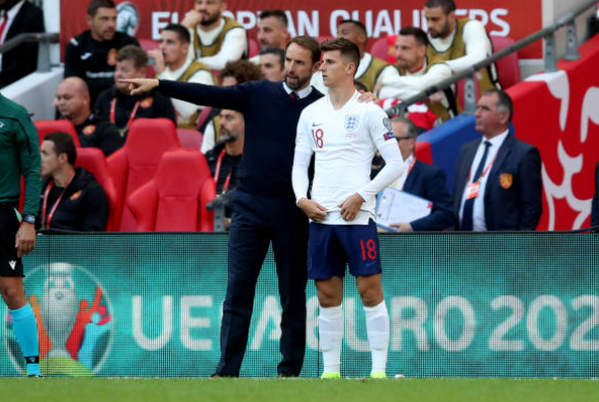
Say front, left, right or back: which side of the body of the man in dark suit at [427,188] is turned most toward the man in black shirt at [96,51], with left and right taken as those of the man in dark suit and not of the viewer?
right

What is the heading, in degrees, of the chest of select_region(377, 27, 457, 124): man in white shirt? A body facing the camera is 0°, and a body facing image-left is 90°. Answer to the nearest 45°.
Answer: approximately 45°

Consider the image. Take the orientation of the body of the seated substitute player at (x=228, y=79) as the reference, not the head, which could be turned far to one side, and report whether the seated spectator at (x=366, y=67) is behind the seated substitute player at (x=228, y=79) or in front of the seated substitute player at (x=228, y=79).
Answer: behind

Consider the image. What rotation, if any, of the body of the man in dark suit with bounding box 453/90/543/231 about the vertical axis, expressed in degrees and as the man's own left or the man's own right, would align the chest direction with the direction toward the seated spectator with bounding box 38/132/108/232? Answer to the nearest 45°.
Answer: approximately 45° to the man's own right

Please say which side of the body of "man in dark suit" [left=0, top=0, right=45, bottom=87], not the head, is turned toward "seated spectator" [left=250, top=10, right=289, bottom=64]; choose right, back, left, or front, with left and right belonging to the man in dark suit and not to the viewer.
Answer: left

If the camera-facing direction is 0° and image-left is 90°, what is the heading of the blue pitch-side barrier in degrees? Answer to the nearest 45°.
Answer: approximately 0°

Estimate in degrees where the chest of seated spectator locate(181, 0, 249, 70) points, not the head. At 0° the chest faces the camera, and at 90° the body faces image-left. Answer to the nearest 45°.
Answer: approximately 45°

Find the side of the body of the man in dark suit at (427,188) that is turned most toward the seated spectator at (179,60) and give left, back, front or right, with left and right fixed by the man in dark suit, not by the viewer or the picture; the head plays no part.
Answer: right
